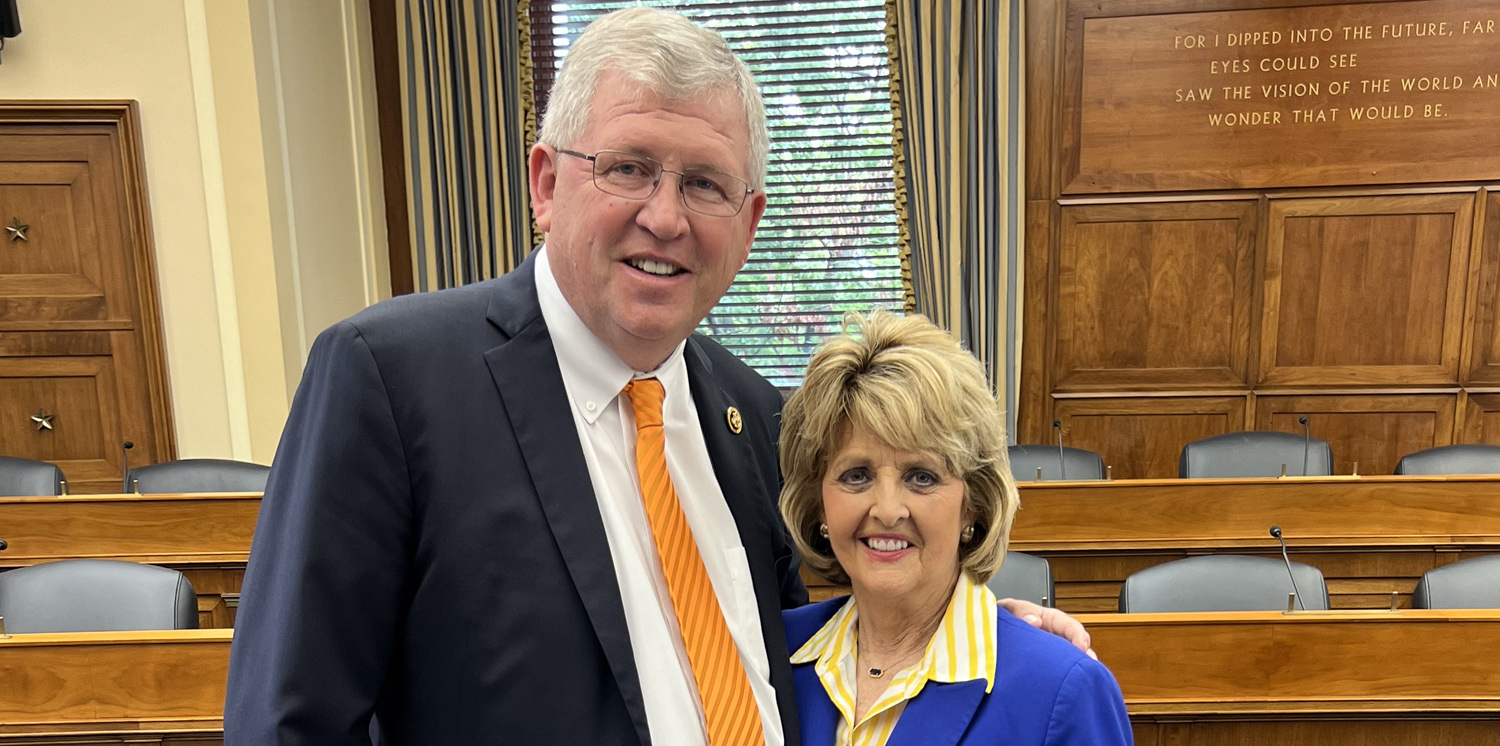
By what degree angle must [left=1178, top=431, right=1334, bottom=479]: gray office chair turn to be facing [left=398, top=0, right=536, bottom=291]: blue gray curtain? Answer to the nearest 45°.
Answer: approximately 90° to its right

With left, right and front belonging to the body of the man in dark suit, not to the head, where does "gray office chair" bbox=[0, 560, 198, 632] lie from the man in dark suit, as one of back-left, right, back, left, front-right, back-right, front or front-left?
back

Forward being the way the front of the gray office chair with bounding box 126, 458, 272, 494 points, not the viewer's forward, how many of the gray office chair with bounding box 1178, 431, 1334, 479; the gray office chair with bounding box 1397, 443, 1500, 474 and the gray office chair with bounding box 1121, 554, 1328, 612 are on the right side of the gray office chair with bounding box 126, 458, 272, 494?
0

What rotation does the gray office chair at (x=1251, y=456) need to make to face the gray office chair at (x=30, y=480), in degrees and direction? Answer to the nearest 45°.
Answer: approximately 45° to its right

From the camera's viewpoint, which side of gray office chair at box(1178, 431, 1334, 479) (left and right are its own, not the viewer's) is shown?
front

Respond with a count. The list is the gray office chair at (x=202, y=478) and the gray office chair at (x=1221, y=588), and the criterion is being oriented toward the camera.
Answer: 2

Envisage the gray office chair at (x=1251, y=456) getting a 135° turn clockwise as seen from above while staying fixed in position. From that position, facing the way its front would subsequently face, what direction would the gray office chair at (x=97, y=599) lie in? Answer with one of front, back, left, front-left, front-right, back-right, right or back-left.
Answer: left

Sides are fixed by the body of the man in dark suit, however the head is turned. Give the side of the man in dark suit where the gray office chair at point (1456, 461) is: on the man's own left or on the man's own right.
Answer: on the man's own left

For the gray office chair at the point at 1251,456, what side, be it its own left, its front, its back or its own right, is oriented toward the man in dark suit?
front

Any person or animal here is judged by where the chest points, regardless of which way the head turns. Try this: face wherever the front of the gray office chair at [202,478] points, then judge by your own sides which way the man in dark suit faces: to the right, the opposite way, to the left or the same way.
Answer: the same way

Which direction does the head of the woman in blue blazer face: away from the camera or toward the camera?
toward the camera

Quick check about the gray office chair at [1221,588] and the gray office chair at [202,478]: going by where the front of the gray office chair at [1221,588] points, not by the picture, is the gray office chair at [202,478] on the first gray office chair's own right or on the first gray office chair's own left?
on the first gray office chair's own right

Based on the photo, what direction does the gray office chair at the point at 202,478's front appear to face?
toward the camera

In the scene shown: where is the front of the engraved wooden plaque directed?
toward the camera

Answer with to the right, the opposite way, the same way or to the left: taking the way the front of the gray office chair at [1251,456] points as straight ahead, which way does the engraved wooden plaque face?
the same way

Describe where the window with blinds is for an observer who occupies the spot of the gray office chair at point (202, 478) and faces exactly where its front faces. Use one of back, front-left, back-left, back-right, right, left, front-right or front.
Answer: left
